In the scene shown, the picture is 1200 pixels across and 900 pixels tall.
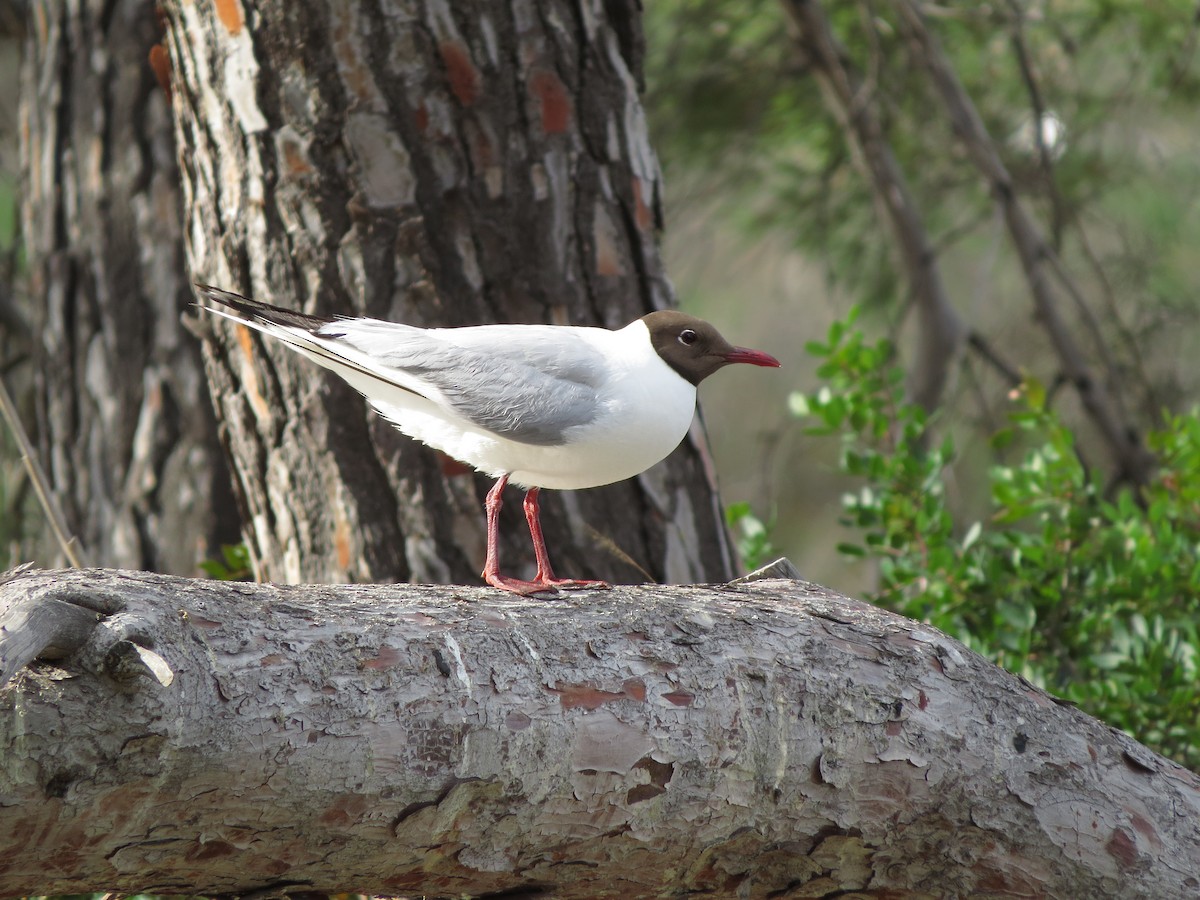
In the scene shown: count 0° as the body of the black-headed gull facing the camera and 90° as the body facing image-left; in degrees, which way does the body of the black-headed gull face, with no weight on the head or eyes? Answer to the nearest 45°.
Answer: approximately 270°

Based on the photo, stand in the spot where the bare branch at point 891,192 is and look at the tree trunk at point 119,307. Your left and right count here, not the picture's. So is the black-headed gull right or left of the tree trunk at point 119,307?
left

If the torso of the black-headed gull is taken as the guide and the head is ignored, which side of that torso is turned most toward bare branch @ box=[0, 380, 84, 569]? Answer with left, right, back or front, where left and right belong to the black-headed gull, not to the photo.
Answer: back

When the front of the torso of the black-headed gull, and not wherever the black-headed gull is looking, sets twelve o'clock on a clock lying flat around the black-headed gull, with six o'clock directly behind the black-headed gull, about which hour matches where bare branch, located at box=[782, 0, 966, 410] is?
The bare branch is roughly at 10 o'clock from the black-headed gull.

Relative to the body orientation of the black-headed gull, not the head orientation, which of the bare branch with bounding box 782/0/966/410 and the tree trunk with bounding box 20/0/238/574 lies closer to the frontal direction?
the bare branch

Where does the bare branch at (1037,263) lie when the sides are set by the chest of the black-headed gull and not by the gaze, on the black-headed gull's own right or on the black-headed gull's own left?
on the black-headed gull's own left

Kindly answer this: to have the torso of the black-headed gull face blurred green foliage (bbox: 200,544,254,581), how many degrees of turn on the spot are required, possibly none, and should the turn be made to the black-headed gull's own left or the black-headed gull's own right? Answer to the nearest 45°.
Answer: approximately 135° to the black-headed gull's own left

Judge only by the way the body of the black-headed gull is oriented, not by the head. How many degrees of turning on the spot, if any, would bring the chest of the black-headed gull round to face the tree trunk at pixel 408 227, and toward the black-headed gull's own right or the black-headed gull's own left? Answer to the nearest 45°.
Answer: approximately 90° to the black-headed gull's own left
